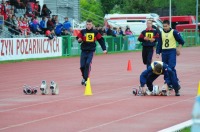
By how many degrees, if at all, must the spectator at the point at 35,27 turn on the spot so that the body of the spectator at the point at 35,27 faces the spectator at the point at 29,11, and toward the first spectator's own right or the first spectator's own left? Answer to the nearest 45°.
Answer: approximately 135° to the first spectator's own left

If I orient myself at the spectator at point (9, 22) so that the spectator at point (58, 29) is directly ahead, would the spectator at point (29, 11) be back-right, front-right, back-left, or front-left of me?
front-left

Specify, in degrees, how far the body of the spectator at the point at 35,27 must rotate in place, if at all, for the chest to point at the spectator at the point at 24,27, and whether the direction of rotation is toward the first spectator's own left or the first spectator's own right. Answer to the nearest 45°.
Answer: approximately 90° to the first spectator's own right

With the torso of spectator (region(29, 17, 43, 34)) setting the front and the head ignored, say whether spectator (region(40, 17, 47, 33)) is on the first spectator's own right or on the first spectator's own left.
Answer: on the first spectator's own left

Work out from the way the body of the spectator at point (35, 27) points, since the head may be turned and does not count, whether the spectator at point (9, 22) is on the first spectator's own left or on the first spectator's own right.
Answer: on the first spectator's own right
